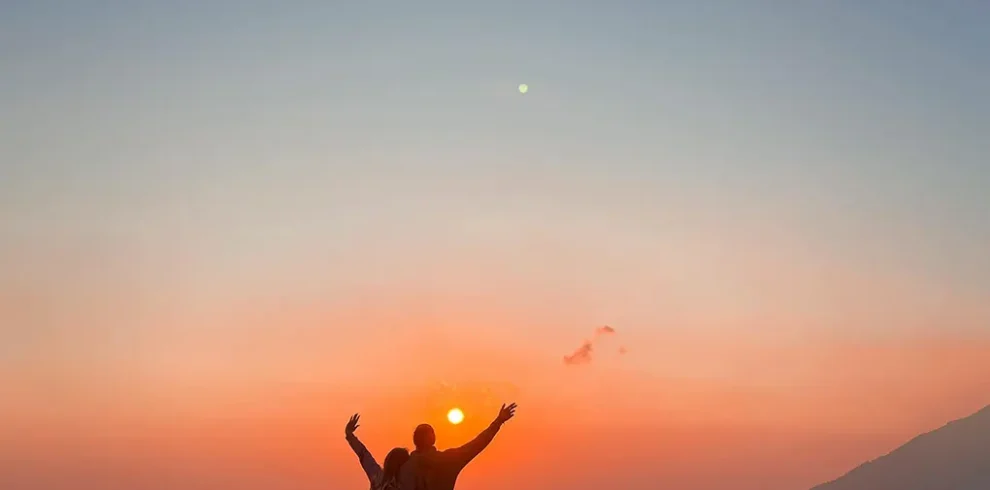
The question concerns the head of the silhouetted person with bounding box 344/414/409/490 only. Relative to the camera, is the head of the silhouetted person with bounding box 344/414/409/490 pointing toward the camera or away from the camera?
away from the camera

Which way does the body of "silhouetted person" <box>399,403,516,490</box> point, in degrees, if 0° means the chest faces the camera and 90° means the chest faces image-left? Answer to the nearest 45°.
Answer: approximately 180°

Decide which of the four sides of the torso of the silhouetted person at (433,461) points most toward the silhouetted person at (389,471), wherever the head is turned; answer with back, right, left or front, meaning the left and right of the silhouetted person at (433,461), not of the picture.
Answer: left

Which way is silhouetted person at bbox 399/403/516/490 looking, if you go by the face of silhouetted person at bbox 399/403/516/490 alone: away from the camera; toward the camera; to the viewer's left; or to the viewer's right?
away from the camera
